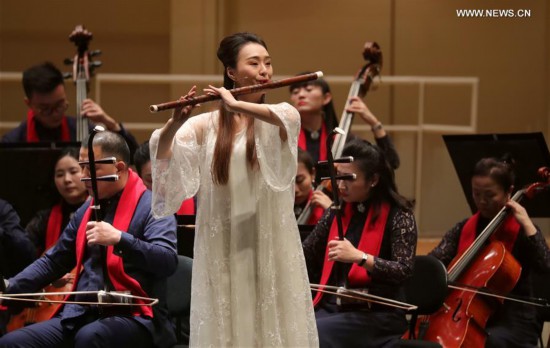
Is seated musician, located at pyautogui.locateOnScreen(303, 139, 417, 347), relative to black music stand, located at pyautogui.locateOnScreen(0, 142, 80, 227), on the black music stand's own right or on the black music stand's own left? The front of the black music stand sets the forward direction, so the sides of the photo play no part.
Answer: on the black music stand's own right

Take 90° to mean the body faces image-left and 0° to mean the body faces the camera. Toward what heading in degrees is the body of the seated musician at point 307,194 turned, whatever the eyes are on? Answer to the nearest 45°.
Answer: approximately 45°

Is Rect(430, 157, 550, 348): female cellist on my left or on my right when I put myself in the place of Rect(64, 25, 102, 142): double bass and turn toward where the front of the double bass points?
on my left

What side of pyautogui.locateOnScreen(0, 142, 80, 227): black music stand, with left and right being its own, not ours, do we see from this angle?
back

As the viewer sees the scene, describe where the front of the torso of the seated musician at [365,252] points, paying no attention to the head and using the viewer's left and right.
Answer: facing the viewer and to the left of the viewer

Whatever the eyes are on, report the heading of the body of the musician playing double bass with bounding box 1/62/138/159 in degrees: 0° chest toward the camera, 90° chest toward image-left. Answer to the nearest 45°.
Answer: approximately 0°

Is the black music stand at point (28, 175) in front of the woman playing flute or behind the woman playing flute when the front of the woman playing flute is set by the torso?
behind

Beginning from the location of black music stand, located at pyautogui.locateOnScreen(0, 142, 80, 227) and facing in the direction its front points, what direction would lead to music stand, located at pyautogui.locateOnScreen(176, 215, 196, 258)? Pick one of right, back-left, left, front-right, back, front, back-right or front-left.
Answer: back-right
